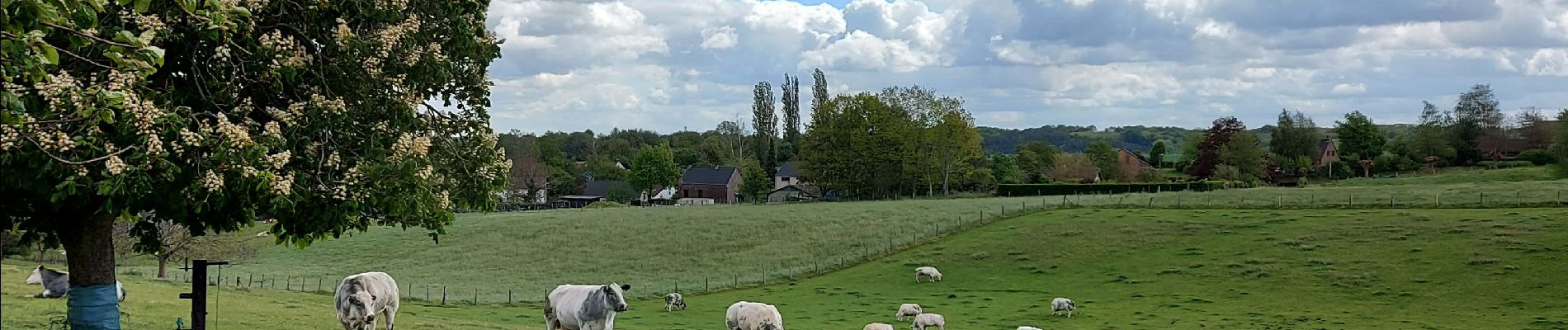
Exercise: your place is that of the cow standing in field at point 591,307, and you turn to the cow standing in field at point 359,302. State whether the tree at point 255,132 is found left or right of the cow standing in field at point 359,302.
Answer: left

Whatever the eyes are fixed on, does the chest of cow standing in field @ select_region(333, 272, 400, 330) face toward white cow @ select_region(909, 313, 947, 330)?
no

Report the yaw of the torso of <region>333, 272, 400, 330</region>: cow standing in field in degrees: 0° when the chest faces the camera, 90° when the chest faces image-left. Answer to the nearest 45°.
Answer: approximately 45°

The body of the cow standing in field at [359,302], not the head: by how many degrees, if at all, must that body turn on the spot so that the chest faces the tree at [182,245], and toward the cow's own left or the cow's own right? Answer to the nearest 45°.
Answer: approximately 135° to the cow's own right

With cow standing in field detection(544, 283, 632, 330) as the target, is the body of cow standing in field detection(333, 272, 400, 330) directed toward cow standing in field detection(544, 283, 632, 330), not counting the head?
no
